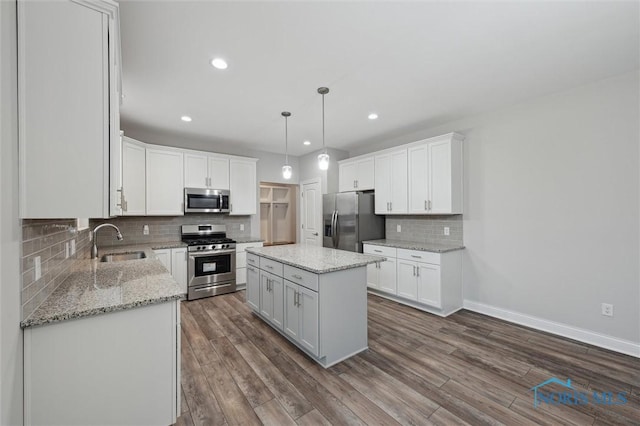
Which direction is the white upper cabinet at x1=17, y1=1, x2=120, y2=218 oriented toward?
to the viewer's right

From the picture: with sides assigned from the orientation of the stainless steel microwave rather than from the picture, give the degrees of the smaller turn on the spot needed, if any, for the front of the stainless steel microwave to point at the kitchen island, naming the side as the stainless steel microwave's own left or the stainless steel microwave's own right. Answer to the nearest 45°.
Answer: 0° — it already faces it

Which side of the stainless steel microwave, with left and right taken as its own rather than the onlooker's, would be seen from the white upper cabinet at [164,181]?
right

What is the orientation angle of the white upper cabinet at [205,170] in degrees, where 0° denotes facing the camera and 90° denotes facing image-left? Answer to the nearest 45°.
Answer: approximately 0°

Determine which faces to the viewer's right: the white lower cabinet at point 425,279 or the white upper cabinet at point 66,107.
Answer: the white upper cabinet
